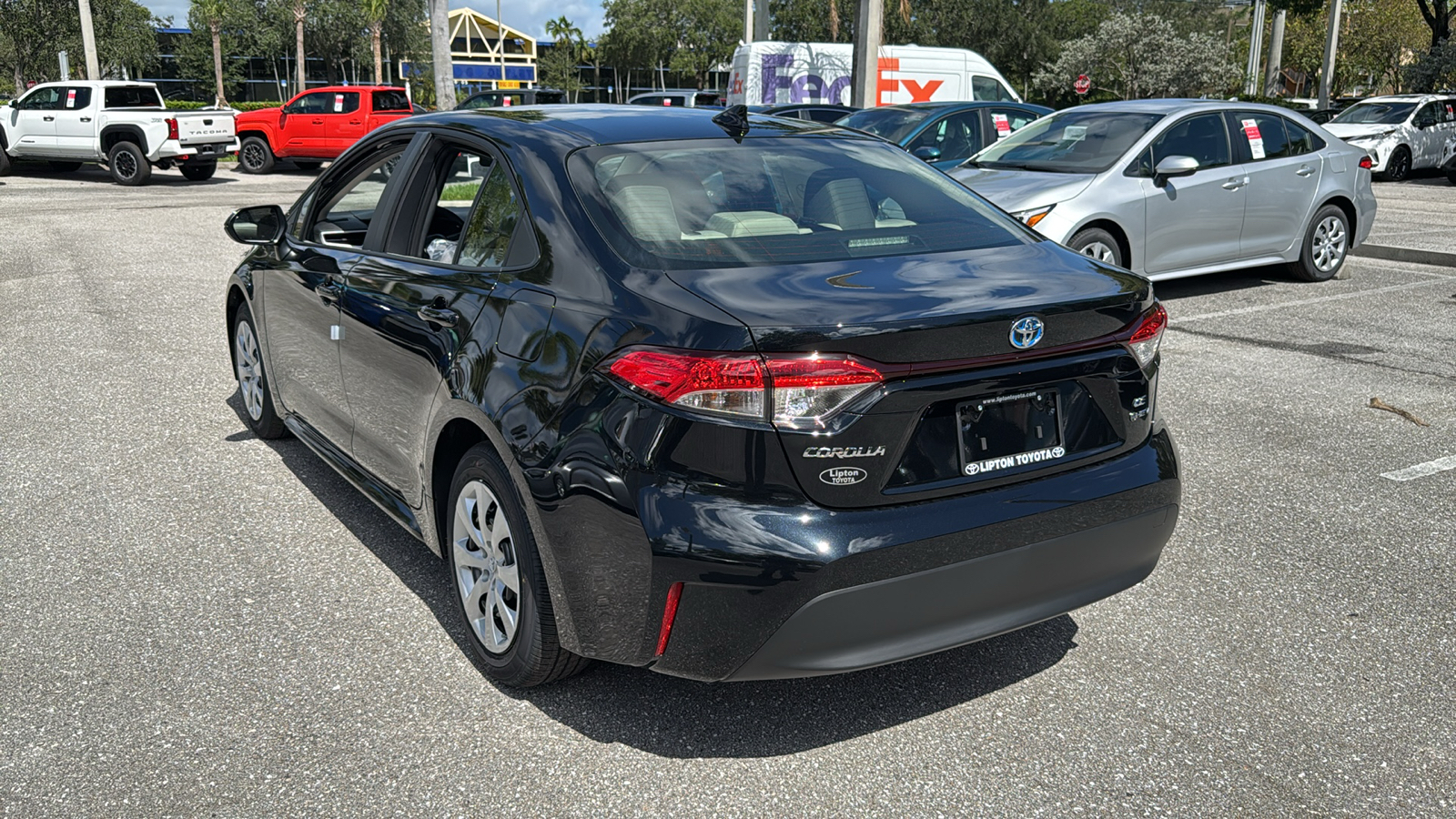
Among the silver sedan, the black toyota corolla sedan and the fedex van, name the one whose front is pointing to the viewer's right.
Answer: the fedex van

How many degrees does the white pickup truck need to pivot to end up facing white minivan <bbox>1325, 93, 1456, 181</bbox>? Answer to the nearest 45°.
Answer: approximately 135° to its right

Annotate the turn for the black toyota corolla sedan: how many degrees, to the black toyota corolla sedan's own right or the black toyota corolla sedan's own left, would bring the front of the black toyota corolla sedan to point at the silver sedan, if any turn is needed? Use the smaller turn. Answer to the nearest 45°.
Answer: approximately 90° to the black toyota corolla sedan's own right

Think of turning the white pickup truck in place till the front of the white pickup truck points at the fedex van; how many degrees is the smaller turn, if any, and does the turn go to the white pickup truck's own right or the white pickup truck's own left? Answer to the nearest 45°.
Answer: approximately 135° to the white pickup truck's own right

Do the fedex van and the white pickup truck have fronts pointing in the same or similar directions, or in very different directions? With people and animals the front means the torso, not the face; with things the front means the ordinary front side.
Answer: very different directions

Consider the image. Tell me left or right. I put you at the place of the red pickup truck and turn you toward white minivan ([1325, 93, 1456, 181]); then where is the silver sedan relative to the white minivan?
right

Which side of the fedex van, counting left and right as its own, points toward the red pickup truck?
back

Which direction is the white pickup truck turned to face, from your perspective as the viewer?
facing away from the viewer and to the left of the viewer

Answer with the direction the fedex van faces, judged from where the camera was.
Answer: facing to the right of the viewer

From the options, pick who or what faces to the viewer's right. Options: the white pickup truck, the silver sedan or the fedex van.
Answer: the fedex van

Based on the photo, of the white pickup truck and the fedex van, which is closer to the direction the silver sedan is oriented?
the white pickup truck

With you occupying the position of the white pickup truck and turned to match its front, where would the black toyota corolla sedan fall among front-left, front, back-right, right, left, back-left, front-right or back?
back-left

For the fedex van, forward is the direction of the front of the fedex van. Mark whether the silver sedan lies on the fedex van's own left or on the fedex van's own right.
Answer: on the fedex van's own right

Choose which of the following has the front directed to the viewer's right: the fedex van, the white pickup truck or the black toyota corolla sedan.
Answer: the fedex van

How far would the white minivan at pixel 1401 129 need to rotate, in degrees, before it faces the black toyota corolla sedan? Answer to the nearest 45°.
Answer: approximately 45° to its left
